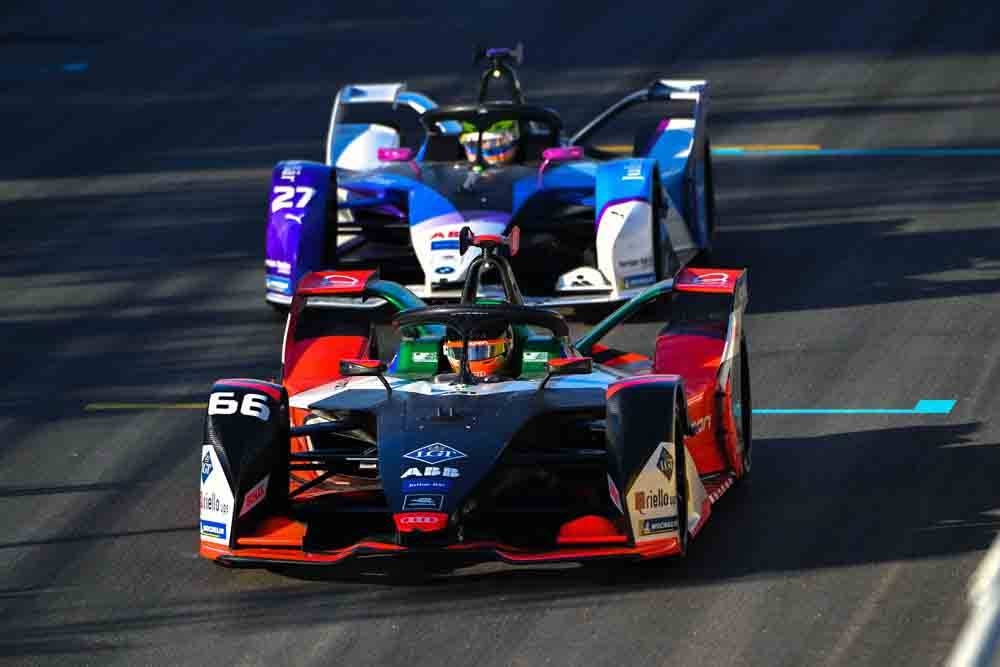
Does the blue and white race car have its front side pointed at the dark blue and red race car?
yes

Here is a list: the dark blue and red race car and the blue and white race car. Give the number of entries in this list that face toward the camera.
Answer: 2

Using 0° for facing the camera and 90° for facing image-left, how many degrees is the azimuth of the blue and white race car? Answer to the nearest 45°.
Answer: approximately 0°

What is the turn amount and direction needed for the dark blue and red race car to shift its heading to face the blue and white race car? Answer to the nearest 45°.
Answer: approximately 180°
